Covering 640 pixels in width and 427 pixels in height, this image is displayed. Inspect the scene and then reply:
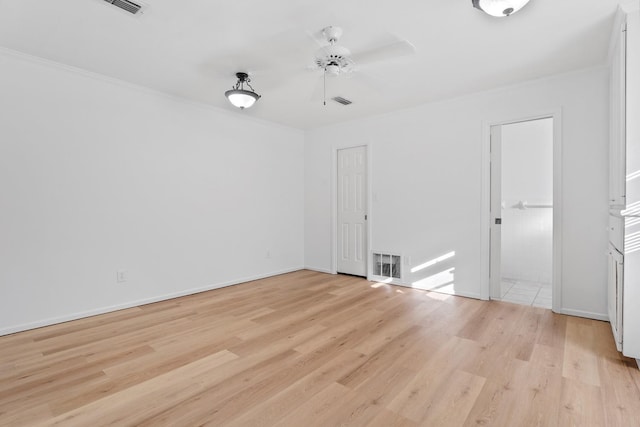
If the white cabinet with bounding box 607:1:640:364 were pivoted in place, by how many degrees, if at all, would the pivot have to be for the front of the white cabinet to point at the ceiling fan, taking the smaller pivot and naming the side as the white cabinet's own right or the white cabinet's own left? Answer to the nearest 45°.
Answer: approximately 45° to the white cabinet's own left

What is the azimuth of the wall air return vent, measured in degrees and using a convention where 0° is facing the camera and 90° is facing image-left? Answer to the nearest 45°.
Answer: approximately 45°

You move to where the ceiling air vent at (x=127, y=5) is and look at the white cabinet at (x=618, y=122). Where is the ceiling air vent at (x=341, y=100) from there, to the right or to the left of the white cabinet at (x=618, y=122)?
left

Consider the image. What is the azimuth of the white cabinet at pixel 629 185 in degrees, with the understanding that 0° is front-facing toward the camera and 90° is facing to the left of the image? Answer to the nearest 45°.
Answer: approximately 90°

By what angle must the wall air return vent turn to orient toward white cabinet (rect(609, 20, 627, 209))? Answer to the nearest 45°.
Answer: approximately 90° to its left

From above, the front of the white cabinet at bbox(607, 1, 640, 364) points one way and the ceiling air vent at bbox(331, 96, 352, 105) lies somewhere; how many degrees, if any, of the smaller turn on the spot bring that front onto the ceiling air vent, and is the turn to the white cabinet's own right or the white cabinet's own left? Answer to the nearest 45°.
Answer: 0° — it already faces it

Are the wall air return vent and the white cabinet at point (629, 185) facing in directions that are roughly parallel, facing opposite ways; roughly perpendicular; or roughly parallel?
roughly perpendicular

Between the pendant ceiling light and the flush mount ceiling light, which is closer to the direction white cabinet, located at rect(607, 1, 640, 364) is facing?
the pendant ceiling light

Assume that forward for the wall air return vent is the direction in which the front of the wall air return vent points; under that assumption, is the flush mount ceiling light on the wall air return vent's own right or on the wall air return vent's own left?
on the wall air return vent's own left

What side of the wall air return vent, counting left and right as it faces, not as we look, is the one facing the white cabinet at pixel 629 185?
left
